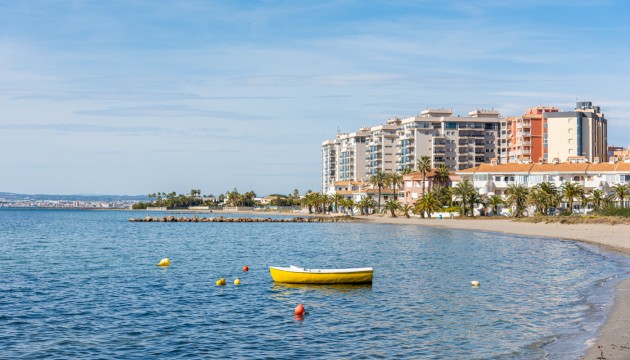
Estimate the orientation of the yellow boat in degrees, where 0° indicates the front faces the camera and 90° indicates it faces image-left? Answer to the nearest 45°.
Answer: approximately 90°
